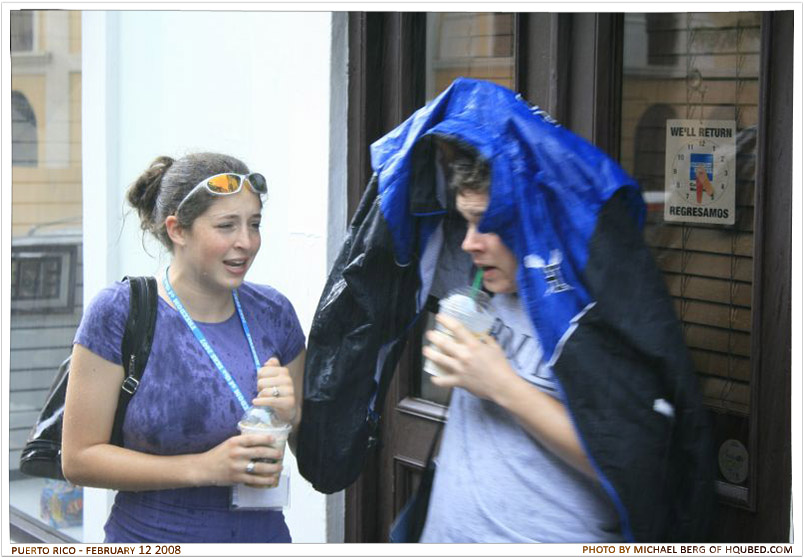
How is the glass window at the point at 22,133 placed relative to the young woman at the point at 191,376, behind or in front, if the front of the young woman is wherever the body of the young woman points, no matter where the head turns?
behind

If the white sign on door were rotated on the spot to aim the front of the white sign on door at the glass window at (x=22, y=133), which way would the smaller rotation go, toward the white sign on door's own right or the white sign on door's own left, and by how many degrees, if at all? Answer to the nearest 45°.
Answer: approximately 90° to the white sign on door's own right

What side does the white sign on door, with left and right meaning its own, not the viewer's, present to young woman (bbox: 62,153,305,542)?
right

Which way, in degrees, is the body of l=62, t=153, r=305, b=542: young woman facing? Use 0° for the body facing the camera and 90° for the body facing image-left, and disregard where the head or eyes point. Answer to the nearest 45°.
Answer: approximately 315°

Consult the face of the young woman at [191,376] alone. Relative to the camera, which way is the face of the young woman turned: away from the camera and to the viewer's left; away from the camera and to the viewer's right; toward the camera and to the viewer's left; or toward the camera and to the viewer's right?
toward the camera and to the viewer's right

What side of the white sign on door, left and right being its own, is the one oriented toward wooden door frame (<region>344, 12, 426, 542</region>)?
right
